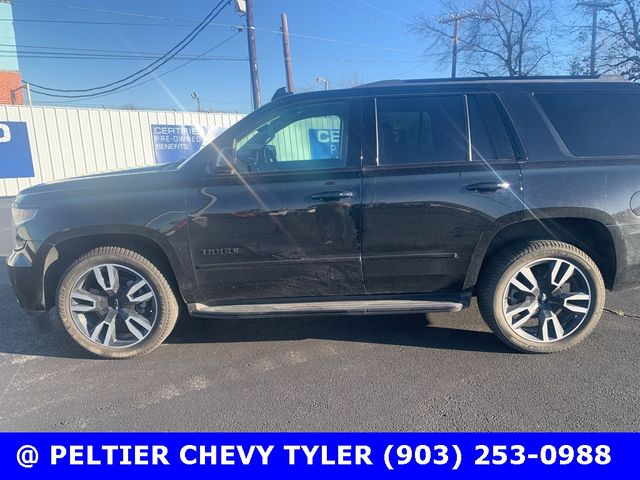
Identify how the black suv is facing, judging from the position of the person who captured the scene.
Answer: facing to the left of the viewer

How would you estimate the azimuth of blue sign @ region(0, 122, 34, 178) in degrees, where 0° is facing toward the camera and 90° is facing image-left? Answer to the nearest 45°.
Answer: approximately 0°

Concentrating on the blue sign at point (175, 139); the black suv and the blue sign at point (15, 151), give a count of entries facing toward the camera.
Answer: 2

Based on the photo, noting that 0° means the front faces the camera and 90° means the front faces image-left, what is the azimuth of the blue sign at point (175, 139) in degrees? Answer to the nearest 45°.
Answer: approximately 0°

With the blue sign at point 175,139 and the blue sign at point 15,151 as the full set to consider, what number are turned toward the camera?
2

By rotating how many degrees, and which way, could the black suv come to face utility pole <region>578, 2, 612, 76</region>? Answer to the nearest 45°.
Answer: approximately 135° to its right

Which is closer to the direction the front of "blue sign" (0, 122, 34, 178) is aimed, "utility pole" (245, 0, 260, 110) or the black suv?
the black suv
